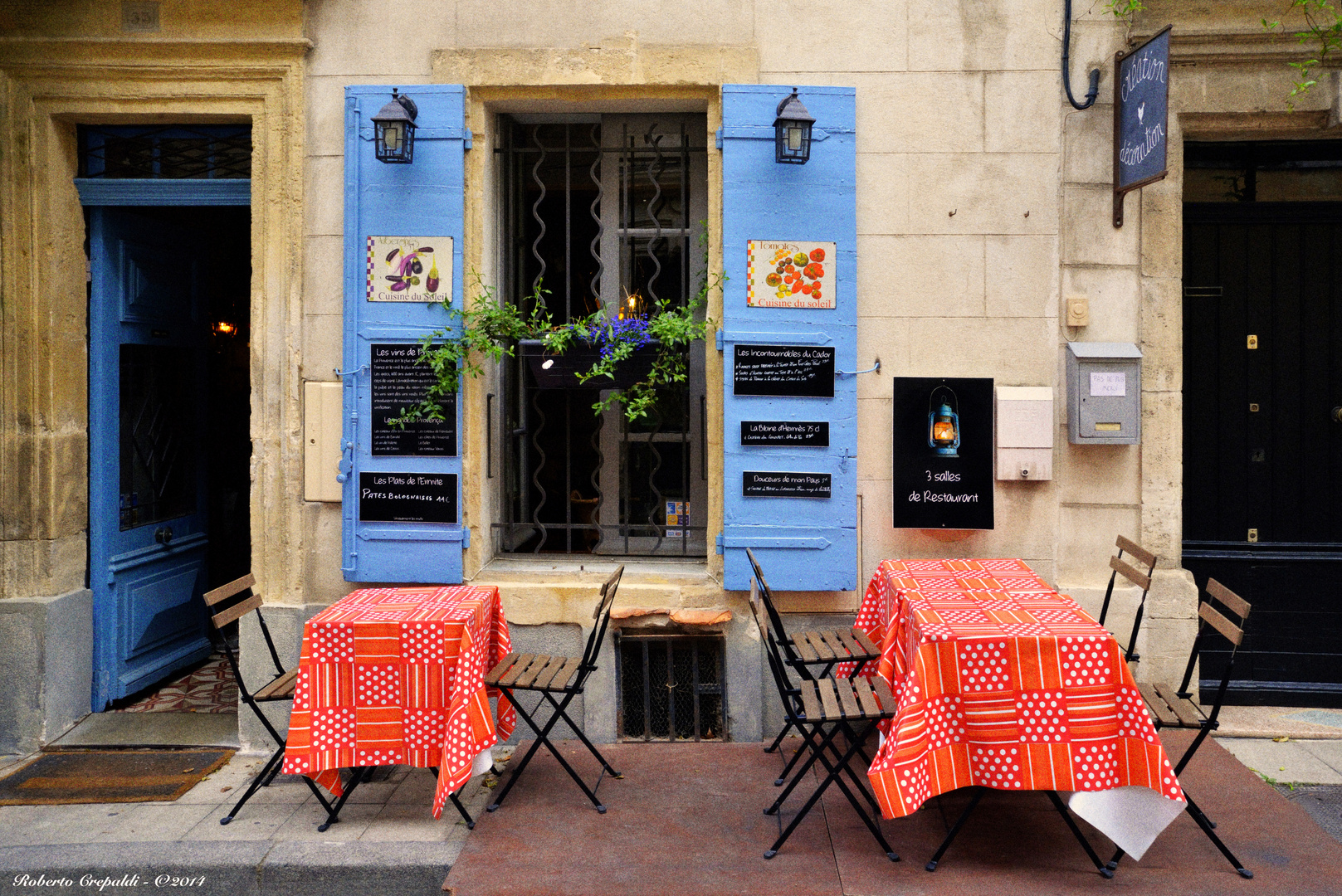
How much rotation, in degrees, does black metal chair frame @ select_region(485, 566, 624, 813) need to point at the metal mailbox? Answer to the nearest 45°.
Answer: approximately 180°

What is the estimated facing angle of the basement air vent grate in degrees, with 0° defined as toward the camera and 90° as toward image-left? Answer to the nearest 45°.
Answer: approximately 0°

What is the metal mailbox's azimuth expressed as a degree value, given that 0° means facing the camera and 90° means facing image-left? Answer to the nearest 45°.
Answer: approximately 0°

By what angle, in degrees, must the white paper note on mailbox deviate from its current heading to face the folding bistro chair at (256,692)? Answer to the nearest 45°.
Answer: approximately 45° to its right

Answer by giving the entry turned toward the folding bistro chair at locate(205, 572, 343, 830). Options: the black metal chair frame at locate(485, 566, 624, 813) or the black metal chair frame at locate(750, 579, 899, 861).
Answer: the black metal chair frame at locate(485, 566, 624, 813)

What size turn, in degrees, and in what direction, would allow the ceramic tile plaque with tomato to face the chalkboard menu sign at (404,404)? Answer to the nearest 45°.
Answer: approximately 90° to its right

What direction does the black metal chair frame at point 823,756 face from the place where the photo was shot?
facing to the right of the viewer

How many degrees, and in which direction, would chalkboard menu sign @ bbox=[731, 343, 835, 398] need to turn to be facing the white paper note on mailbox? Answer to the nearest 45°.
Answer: approximately 90° to its left

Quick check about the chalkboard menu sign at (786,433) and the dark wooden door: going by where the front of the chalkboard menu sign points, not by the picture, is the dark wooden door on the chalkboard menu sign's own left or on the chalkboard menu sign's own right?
on the chalkboard menu sign's own left

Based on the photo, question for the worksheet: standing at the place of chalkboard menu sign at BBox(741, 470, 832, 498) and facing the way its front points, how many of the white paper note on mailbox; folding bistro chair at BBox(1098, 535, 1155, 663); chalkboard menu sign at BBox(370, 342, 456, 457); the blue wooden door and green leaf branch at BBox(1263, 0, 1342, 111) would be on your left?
3

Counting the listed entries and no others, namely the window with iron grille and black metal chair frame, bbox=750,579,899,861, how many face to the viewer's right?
1

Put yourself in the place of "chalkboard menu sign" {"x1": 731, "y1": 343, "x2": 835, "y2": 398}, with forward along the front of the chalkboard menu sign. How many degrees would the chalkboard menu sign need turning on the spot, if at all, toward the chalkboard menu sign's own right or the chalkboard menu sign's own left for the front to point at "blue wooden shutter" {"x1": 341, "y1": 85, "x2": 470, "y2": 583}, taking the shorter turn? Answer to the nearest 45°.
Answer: approximately 90° to the chalkboard menu sign's own right

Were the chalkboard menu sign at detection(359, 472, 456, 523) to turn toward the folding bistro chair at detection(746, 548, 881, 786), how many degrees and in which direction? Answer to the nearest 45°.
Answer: approximately 45° to its left
